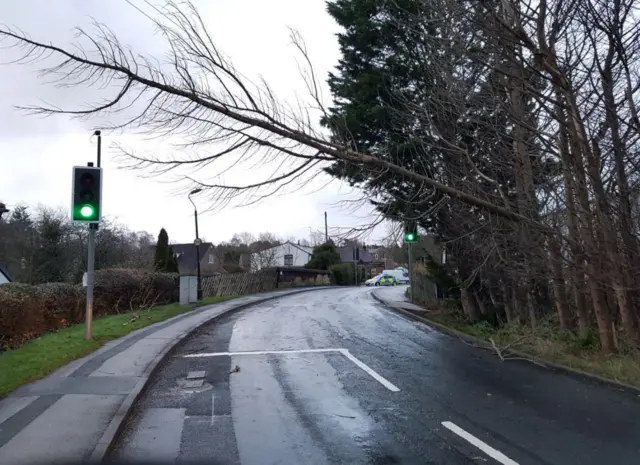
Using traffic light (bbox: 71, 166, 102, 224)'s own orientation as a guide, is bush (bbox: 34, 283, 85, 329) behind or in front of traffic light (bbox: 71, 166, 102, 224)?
behind

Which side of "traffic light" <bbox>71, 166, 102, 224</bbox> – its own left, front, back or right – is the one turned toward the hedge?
back

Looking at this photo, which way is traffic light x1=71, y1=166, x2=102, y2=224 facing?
toward the camera

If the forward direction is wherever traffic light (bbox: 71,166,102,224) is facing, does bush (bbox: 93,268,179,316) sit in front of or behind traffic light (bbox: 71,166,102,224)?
behind

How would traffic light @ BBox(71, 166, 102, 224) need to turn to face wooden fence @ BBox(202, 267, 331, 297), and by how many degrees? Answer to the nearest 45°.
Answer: approximately 135° to its left
